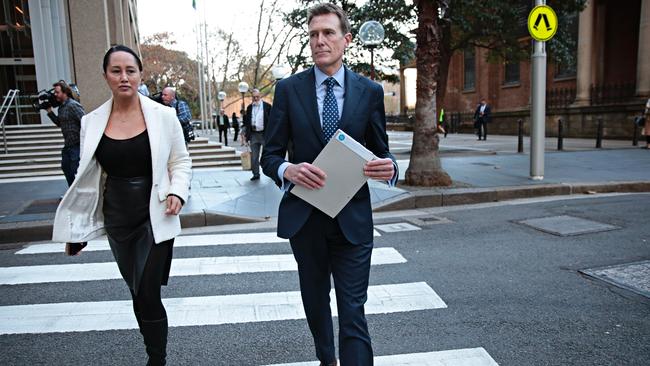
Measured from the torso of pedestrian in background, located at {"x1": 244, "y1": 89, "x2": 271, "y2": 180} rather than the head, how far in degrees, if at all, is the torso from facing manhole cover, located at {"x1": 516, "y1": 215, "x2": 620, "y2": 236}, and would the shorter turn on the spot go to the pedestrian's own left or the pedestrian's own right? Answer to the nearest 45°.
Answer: approximately 45° to the pedestrian's own left

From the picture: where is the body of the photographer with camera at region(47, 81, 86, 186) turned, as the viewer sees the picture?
to the viewer's left

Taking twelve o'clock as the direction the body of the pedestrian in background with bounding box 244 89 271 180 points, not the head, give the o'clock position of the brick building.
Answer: The brick building is roughly at 8 o'clock from the pedestrian in background.

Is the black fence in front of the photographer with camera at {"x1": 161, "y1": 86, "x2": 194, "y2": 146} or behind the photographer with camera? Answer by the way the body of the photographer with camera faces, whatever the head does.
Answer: behind

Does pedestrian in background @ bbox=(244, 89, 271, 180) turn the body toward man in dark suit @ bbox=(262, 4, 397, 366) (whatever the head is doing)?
yes

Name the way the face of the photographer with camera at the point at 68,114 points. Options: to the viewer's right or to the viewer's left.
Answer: to the viewer's left

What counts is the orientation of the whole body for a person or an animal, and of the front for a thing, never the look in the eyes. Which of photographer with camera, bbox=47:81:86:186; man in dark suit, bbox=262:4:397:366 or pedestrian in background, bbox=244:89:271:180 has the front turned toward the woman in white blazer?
the pedestrian in background

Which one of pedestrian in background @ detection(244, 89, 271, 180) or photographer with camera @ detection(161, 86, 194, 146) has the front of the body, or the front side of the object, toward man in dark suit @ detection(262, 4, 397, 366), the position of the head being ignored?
the pedestrian in background

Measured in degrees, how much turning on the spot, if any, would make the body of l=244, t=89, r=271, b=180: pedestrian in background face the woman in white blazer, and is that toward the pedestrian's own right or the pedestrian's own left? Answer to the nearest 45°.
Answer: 0° — they already face them

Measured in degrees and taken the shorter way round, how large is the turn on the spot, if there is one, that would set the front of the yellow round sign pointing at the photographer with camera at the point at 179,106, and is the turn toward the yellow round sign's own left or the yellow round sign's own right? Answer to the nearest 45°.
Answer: approximately 45° to the yellow round sign's own right

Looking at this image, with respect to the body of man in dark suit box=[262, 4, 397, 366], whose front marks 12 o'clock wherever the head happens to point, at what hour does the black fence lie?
The black fence is roughly at 7 o'clock from the man in dark suit.

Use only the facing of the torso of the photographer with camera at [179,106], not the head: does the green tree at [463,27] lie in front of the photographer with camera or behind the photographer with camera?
behind

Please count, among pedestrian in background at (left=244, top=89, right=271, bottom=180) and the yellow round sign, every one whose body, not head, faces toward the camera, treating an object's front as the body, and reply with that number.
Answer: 2
